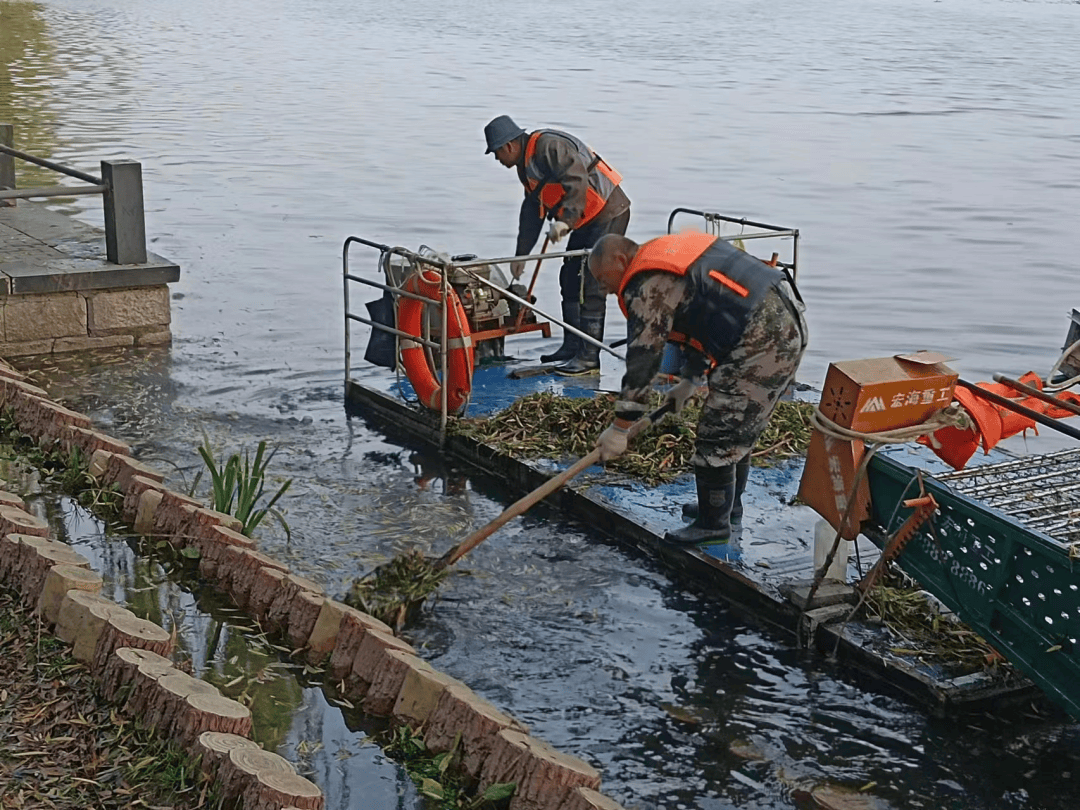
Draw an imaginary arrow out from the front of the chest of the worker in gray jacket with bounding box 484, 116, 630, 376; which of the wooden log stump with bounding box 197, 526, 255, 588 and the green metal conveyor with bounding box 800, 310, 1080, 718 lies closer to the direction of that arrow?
the wooden log stump

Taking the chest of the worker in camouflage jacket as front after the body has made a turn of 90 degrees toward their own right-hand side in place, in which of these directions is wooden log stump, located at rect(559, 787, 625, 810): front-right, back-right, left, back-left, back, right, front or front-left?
back

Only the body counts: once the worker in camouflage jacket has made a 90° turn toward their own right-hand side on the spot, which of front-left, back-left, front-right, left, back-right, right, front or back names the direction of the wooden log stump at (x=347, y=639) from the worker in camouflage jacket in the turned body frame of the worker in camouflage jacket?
back-left

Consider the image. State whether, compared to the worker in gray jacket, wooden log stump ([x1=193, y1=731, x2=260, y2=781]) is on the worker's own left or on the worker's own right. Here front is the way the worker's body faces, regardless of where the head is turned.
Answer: on the worker's own left

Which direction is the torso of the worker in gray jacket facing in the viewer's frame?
to the viewer's left

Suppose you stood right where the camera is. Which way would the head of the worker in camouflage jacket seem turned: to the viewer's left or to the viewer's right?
to the viewer's left

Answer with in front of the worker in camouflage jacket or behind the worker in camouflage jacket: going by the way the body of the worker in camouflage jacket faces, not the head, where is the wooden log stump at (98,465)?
in front

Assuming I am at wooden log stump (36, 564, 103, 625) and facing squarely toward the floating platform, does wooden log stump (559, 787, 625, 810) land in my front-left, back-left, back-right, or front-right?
front-right

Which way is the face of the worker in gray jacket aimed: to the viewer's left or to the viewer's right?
to the viewer's left

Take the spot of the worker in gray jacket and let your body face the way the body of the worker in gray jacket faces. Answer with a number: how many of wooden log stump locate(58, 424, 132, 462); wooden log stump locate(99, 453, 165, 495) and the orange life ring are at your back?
0

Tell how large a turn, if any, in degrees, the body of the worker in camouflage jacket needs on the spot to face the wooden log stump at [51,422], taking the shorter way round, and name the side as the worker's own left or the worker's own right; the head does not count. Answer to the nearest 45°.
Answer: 0° — they already face it

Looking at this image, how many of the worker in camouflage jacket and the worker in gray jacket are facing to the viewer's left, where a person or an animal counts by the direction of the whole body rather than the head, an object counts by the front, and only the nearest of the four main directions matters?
2

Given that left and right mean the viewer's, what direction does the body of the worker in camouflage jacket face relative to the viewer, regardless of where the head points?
facing to the left of the viewer

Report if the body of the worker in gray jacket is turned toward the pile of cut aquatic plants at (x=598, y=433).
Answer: no

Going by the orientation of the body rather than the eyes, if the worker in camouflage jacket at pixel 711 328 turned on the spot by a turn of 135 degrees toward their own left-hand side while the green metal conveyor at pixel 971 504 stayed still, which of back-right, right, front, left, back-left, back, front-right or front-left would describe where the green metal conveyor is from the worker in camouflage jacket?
front

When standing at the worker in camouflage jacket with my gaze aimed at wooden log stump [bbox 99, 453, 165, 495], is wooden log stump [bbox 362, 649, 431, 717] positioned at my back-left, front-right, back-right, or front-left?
front-left

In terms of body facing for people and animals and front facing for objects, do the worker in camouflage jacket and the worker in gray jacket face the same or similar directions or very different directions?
same or similar directions

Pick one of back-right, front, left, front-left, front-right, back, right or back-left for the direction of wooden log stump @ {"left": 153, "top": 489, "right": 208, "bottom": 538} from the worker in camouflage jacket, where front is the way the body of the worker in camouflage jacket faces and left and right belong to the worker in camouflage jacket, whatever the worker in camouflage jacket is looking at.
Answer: front

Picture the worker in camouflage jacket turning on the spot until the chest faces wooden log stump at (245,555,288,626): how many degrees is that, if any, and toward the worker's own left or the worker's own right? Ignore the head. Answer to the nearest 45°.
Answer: approximately 45° to the worker's own left
